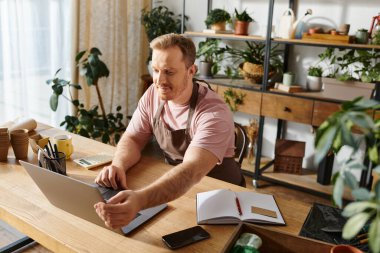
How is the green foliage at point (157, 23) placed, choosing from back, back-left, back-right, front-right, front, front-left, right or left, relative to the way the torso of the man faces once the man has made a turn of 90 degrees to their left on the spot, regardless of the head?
back-left

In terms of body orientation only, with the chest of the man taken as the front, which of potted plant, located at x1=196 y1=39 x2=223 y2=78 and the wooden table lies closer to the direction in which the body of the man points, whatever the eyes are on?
the wooden table

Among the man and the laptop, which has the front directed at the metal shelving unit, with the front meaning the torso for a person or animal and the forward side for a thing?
the laptop

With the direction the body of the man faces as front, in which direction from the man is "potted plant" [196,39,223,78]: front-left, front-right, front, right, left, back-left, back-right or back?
back-right

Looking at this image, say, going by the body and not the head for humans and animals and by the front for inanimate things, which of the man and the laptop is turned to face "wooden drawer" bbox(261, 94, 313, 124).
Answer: the laptop

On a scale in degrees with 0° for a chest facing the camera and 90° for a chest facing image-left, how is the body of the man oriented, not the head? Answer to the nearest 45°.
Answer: approximately 45°

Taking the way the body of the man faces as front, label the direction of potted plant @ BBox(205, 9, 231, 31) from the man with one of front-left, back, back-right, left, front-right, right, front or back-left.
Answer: back-right

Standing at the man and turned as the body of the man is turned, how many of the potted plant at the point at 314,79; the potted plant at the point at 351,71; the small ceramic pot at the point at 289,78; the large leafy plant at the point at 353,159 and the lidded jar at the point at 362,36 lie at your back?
4

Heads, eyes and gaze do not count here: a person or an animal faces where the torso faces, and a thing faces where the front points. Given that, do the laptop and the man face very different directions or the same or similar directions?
very different directions

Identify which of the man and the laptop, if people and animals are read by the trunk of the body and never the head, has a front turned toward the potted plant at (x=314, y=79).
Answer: the laptop

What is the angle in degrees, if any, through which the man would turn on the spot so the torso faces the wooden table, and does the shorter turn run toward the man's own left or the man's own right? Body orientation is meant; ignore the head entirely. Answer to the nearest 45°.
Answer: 0° — they already face it

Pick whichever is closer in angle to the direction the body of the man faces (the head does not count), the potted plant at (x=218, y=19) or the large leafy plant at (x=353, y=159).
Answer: the large leafy plant

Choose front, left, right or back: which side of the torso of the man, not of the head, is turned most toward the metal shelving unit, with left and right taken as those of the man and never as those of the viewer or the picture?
back

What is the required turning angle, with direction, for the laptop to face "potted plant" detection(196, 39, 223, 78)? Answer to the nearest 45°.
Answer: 0° — it already faces it

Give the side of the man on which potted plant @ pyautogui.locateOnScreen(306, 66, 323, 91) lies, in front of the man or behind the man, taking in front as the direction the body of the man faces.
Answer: behind
